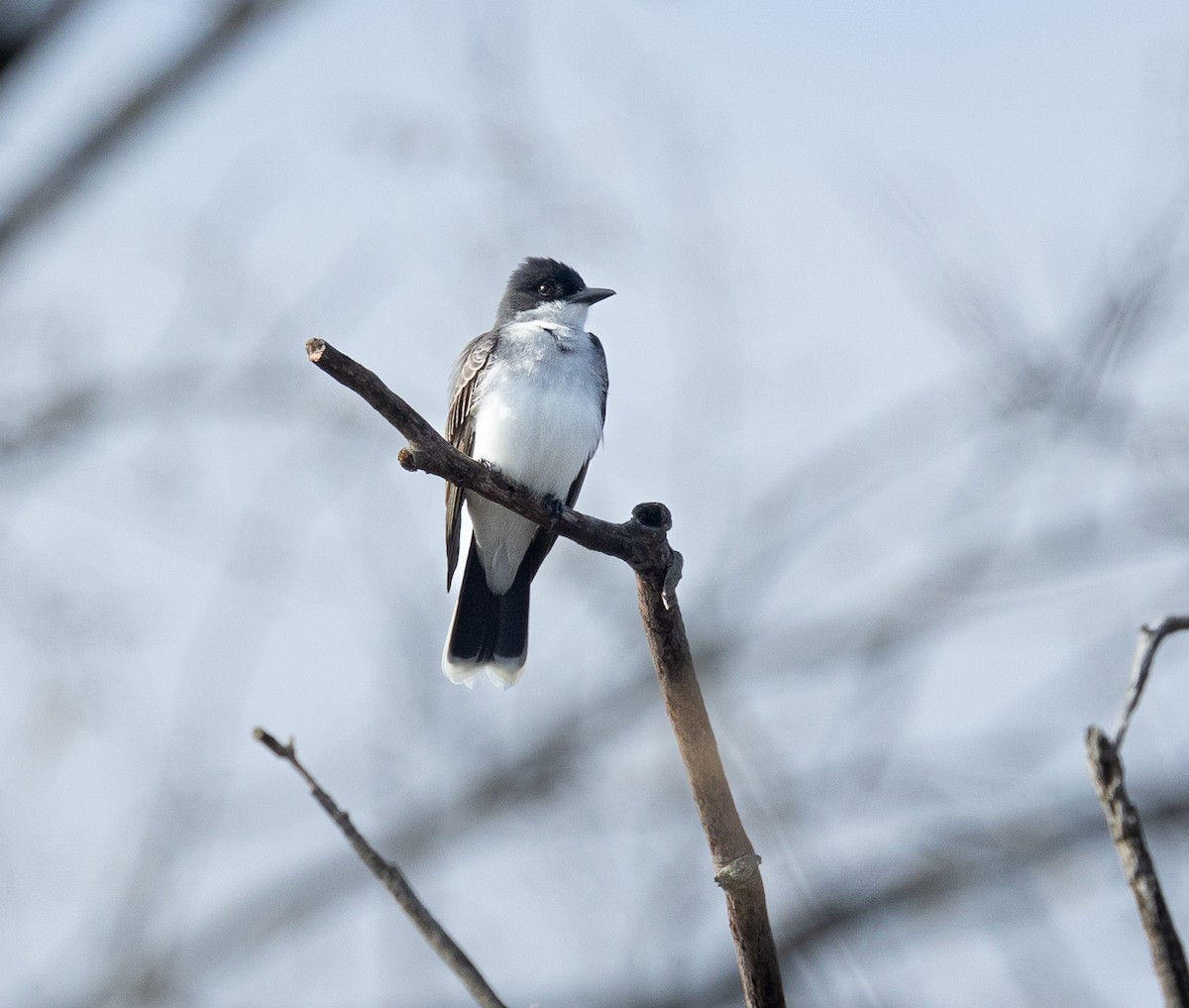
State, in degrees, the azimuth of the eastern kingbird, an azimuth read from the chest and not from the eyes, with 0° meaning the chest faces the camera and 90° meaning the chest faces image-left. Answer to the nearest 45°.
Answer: approximately 315°

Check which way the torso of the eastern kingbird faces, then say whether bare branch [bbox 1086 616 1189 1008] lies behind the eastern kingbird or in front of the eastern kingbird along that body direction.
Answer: in front

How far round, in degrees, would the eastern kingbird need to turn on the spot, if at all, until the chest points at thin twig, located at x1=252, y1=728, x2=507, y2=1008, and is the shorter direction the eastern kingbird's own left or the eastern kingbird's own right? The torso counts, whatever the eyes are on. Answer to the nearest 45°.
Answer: approximately 45° to the eastern kingbird's own right

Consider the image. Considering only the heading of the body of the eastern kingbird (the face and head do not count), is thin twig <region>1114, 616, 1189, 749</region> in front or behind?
in front
